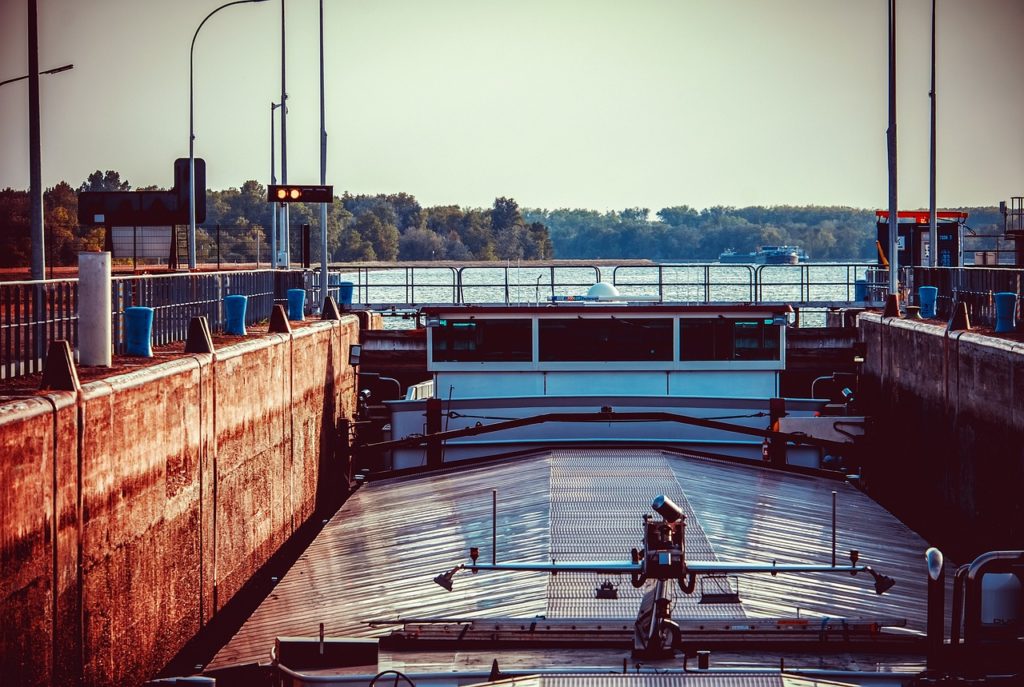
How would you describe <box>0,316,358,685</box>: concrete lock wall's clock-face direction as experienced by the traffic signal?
The concrete lock wall is roughly at 12 o'clock from the traffic signal.

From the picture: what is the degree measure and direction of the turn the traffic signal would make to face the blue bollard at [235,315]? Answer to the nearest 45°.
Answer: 0° — it already faces it

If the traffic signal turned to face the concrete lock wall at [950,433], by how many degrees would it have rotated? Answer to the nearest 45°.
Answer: approximately 45° to its left

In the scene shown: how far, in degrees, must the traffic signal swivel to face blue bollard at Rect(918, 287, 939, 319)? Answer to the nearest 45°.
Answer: approximately 90° to its left

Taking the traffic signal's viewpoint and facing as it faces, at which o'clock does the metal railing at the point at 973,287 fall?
The metal railing is roughly at 10 o'clock from the traffic signal.

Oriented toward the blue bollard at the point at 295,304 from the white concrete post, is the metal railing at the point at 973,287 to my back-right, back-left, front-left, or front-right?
front-right

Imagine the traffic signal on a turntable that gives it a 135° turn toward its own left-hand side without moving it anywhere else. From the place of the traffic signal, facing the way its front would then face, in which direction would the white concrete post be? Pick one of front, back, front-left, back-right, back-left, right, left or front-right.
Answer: back-right

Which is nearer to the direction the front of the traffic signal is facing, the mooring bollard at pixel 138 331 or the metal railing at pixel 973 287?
the mooring bollard

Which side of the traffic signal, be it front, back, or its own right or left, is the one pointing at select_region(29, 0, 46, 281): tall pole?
front

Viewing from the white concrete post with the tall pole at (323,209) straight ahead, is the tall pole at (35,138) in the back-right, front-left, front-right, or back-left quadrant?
front-left

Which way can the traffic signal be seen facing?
toward the camera

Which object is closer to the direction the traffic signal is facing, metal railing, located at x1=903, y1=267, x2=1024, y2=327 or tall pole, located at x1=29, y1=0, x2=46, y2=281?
the tall pole

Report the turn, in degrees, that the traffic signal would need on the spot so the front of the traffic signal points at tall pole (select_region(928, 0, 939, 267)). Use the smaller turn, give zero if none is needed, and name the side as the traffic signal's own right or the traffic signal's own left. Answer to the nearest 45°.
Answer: approximately 90° to the traffic signal's own left

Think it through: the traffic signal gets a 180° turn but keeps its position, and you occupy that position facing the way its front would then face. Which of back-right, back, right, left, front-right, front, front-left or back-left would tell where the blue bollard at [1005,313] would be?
back-right

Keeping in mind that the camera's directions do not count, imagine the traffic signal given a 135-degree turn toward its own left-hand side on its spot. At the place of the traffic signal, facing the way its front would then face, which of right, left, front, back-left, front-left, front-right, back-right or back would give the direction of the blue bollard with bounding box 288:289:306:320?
back-right
